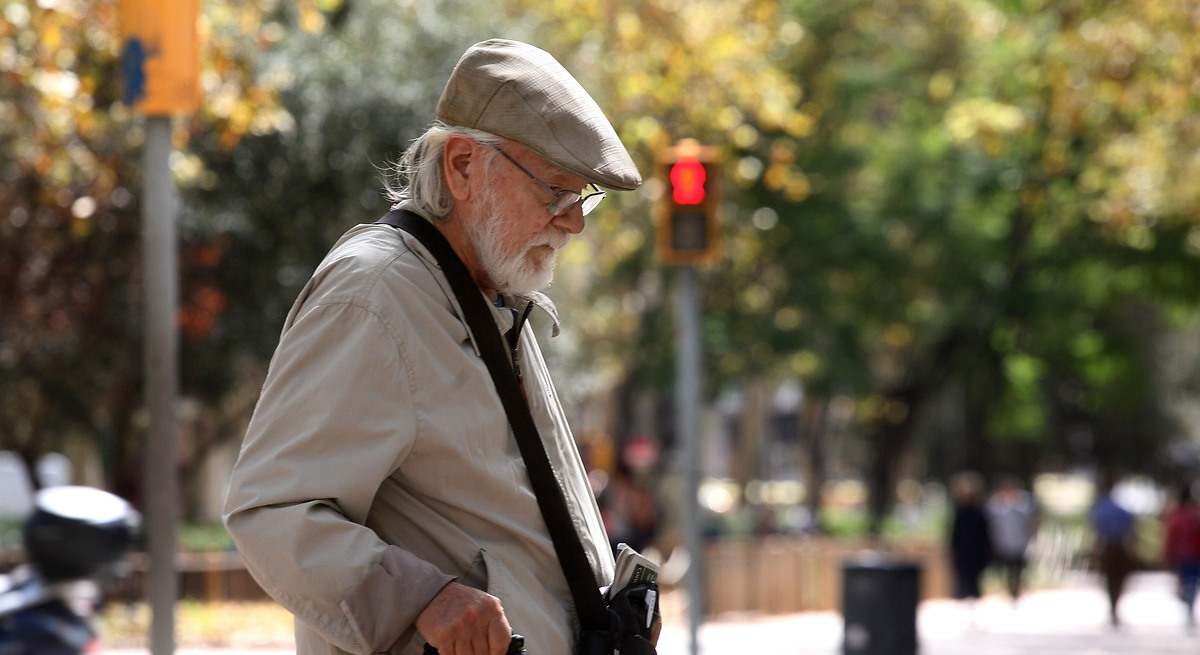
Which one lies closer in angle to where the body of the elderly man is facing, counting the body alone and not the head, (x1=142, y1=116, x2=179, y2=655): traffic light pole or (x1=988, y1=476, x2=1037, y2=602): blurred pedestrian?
the blurred pedestrian

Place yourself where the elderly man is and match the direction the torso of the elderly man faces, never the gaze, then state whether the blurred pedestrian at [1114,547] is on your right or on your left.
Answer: on your left

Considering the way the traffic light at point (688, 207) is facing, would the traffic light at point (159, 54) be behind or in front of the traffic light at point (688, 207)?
in front

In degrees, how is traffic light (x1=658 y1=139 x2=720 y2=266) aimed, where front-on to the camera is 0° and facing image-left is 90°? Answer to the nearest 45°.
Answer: approximately 0°

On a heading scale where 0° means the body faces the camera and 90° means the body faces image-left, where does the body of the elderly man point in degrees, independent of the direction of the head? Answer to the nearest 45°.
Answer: approximately 270°

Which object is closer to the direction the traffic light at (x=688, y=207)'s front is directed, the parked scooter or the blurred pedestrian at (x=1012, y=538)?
the parked scooter

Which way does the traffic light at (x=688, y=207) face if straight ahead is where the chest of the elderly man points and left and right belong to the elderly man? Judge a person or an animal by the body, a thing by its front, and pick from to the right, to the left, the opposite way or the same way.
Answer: to the right

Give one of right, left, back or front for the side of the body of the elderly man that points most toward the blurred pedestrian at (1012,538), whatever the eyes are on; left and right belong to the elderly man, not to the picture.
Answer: left

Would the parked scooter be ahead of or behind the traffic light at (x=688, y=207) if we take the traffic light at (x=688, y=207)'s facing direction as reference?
ahead

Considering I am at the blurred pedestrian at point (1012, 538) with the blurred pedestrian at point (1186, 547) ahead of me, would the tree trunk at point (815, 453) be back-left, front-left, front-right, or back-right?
back-left

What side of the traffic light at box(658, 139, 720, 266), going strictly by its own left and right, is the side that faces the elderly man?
front

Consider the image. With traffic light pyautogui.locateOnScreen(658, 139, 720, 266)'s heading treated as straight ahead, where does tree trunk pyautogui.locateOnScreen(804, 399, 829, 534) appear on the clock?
The tree trunk is roughly at 6 o'clock from the traffic light.

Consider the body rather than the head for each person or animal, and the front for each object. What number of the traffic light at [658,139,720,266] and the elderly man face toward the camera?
1

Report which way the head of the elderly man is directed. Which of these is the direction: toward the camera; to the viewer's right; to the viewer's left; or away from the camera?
to the viewer's right

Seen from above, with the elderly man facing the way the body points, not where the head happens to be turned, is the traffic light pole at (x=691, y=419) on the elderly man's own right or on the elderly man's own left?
on the elderly man's own left
